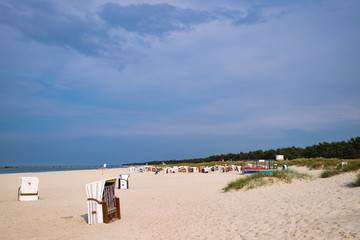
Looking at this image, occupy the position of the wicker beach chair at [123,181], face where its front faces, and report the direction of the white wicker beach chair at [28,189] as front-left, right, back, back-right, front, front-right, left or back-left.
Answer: back-left

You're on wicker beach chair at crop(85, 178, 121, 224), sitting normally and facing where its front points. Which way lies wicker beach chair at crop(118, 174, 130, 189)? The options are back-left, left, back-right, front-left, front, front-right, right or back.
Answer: back-left

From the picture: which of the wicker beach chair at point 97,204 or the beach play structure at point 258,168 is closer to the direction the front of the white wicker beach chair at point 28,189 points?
the beach play structure

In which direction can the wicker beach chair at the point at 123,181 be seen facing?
away from the camera

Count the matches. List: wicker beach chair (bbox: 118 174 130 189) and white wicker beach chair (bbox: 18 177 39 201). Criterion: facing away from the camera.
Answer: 2

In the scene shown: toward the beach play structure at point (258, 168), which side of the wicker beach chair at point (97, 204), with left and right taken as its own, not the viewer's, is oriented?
left

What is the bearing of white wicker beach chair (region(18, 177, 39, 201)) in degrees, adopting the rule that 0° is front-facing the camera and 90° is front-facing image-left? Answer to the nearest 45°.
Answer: approximately 180°

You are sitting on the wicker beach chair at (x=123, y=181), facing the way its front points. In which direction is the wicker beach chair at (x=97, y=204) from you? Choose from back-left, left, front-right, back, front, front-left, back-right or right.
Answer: back

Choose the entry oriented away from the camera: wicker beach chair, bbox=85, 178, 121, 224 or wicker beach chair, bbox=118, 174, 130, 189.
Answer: wicker beach chair, bbox=118, 174, 130, 189

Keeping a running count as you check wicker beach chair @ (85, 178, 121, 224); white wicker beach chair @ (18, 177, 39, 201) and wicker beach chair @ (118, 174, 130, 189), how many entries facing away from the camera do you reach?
2
